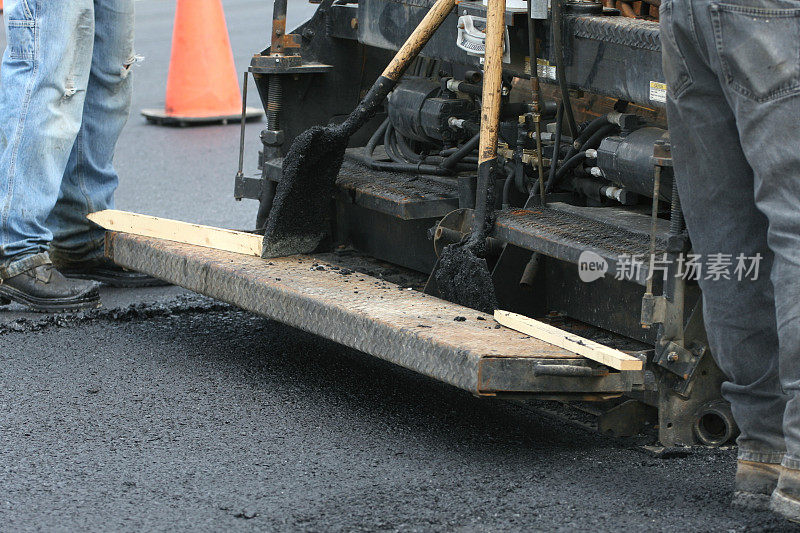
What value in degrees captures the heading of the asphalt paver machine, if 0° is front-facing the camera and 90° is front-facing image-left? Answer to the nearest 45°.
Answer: approximately 225°

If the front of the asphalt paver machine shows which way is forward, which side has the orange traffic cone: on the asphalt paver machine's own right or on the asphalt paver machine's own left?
on the asphalt paver machine's own left
